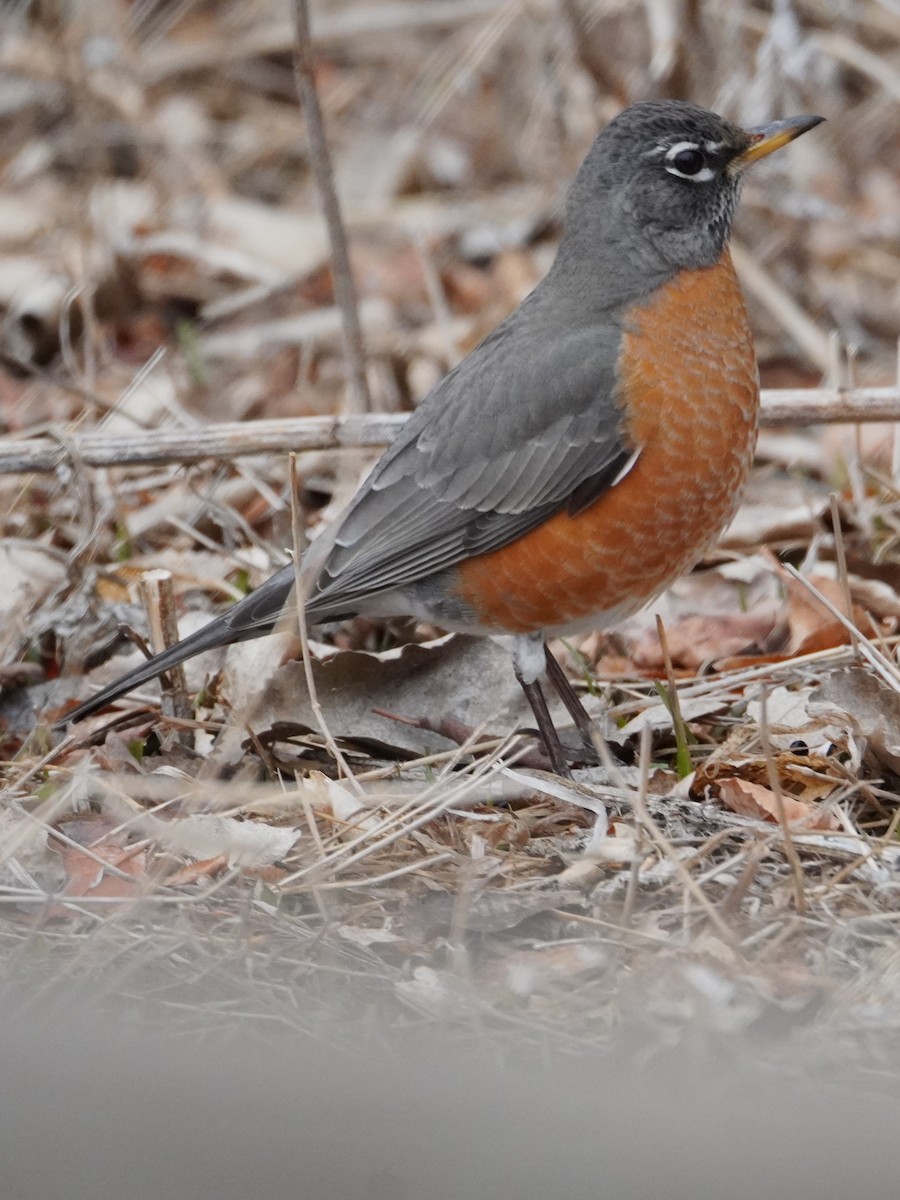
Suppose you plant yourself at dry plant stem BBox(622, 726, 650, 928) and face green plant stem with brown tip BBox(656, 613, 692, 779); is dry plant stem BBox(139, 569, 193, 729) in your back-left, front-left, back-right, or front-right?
front-left

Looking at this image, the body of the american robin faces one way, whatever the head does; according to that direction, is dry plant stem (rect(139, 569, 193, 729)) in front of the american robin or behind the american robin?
behind

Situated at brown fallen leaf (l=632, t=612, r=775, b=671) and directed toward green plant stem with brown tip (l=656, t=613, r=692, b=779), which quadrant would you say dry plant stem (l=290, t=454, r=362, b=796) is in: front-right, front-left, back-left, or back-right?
front-right

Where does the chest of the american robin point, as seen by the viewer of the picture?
to the viewer's right

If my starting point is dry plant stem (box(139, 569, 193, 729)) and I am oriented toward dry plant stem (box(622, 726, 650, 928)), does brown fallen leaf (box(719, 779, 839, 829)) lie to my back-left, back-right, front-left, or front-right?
front-left

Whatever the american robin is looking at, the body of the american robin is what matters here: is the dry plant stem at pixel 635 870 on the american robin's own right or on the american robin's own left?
on the american robin's own right
